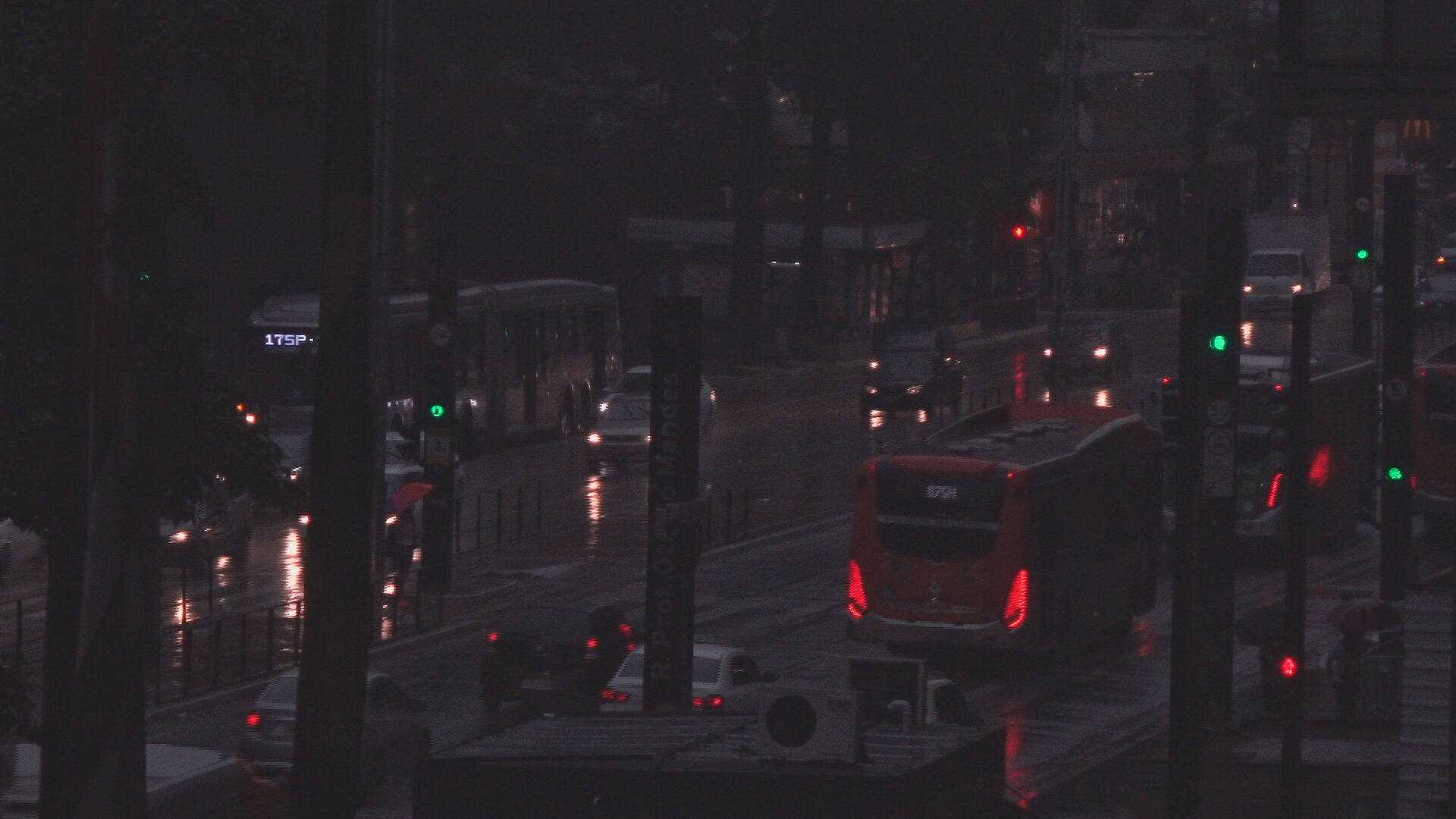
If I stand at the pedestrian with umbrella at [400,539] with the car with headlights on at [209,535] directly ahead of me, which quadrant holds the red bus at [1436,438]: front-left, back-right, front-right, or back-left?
back-right

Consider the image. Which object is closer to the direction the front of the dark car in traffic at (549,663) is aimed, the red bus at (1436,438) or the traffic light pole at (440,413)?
the red bus

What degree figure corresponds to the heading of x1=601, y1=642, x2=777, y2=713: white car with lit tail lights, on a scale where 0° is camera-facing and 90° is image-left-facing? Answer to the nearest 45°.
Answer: approximately 225°

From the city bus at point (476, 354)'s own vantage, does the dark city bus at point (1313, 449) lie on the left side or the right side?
on its left

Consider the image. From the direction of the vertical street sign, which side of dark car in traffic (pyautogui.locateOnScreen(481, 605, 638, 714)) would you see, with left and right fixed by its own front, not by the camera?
right

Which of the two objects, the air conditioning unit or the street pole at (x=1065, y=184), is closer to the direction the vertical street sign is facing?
the air conditioning unit

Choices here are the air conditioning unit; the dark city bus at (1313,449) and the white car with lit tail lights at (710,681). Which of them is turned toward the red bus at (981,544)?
the white car with lit tail lights

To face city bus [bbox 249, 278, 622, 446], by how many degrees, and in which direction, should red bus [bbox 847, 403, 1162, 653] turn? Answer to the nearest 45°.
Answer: approximately 90° to its left
